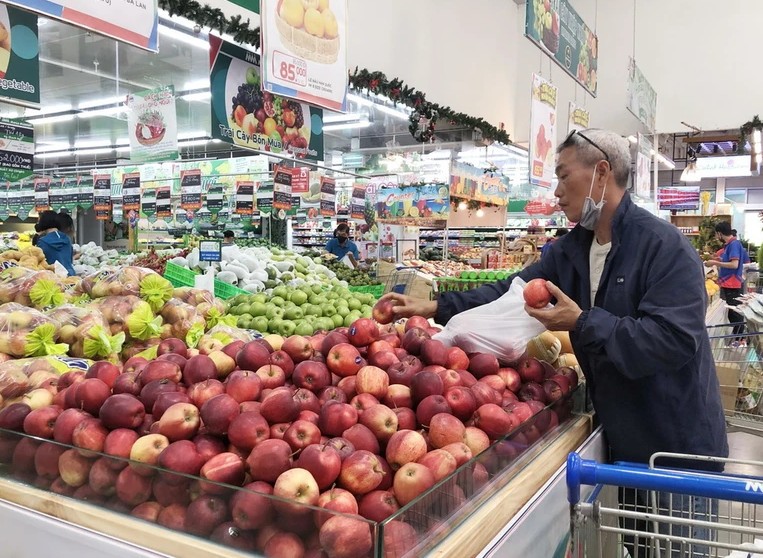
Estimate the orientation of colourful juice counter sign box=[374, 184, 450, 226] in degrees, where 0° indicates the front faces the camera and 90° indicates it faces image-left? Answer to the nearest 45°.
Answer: approximately 0°

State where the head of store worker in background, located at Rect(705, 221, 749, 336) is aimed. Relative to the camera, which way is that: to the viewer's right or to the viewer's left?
to the viewer's left

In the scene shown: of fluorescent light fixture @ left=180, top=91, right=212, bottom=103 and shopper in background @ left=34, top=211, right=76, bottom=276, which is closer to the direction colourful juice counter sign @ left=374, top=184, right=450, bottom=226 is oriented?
the shopper in background

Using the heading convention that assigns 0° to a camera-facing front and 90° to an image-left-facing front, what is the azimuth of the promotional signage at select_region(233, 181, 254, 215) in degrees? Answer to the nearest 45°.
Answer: approximately 0°

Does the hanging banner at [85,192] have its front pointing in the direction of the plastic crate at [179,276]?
yes

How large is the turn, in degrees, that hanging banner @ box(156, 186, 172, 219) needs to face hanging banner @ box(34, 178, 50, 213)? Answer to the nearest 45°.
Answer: approximately 135° to its right

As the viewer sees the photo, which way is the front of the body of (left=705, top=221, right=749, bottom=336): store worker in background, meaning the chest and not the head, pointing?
to the viewer's left

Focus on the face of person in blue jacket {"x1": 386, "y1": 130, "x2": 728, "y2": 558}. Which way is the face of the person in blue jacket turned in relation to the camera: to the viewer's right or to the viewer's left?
to the viewer's left
